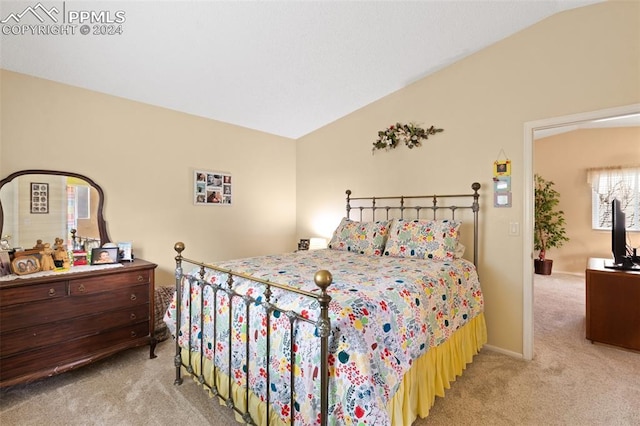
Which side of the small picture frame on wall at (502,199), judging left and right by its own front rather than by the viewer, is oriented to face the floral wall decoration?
right

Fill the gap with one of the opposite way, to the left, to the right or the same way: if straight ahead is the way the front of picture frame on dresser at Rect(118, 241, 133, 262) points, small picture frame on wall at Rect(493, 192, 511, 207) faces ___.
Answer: to the right

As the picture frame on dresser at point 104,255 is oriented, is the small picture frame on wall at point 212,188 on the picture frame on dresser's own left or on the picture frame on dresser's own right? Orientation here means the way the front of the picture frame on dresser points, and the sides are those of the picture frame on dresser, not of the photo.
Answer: on the picture frame on dresser's own left

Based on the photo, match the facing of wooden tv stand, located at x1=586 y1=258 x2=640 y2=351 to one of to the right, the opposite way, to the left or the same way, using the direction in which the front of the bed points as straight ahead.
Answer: to the right

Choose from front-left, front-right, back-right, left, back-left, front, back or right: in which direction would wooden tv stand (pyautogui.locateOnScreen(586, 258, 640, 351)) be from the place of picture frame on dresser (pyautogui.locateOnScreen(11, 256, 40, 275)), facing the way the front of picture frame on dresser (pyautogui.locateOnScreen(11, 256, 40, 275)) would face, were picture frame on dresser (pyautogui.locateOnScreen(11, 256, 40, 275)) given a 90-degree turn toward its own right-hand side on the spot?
back-left

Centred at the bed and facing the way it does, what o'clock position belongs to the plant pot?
The plant pot is roughly at 6 o'clock from the bed.

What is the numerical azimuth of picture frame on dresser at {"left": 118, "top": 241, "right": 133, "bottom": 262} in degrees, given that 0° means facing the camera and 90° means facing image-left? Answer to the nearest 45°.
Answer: approximately 0°

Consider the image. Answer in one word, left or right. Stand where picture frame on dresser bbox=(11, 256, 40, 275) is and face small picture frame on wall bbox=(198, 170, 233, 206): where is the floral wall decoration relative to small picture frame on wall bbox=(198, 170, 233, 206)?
right

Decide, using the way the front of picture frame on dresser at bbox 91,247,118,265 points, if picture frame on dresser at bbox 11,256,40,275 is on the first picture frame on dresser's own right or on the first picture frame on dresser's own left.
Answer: on the first picture frame on dresser's own right
